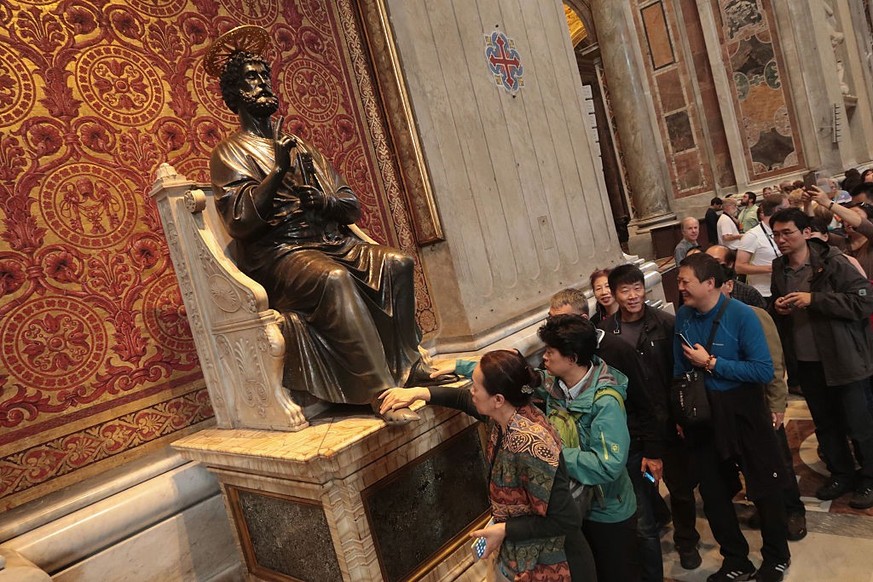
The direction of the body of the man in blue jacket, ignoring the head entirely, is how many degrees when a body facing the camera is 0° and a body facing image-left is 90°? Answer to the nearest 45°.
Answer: approximately 45°

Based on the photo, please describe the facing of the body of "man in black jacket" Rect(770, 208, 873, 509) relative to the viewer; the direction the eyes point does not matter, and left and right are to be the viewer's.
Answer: facing the viewer and to the left of the viewer

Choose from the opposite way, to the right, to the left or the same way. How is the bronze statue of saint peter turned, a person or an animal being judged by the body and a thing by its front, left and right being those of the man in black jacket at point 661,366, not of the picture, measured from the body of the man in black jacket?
to the left

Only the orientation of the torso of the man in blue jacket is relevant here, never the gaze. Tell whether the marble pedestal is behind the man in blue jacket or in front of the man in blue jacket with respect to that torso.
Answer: in front

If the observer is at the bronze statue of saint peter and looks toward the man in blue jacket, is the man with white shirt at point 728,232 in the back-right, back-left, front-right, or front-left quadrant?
front-left

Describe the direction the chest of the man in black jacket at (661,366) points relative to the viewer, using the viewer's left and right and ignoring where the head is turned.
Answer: facing the viewer

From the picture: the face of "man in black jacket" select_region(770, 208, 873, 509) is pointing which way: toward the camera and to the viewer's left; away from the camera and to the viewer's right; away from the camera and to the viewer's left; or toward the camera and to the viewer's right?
toward the camera and to the viewer's left

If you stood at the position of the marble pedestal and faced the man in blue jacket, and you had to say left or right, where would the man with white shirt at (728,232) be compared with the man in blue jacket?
left

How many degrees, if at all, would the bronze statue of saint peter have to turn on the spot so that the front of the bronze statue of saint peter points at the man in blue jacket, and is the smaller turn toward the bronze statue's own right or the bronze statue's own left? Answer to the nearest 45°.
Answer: approximately 45° to the bronze statue's own left

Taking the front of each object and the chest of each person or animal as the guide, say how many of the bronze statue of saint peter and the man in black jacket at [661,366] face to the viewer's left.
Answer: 0
